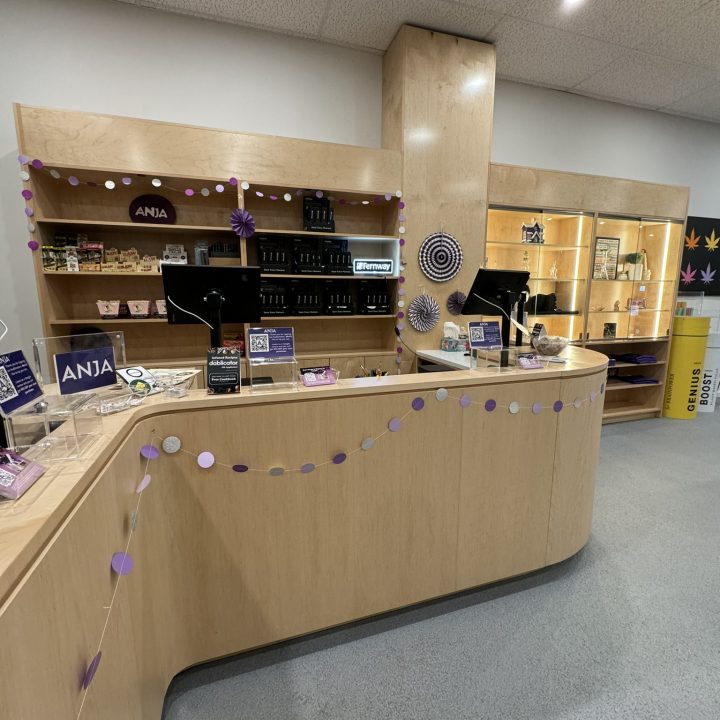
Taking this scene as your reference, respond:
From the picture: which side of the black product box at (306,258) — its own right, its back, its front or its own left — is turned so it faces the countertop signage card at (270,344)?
front

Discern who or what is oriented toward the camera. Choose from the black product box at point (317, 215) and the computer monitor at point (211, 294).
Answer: the black product box

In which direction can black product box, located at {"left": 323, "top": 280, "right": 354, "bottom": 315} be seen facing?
toward the camera

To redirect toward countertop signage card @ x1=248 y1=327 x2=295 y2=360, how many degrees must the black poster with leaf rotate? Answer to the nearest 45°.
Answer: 0° — it already faces it

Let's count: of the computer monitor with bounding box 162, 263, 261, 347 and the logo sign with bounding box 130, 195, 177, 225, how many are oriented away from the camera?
1

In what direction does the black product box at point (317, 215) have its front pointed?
toward the camera

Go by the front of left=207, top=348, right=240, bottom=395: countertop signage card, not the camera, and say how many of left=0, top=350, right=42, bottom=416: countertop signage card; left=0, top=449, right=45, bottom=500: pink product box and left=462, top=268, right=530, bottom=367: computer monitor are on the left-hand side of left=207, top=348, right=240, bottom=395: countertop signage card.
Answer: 1

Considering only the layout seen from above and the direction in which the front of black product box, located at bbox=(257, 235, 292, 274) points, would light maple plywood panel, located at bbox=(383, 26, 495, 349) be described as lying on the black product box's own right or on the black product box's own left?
on the black product box's own left

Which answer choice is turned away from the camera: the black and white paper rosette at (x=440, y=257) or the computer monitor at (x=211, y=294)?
the computer monitor

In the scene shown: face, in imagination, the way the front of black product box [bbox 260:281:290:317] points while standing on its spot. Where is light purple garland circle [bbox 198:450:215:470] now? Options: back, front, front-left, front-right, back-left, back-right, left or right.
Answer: front

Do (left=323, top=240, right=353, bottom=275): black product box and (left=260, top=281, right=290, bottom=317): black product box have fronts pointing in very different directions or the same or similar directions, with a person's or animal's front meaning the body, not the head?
same or similar directions

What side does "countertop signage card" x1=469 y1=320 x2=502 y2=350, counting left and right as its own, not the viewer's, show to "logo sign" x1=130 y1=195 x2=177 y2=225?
right

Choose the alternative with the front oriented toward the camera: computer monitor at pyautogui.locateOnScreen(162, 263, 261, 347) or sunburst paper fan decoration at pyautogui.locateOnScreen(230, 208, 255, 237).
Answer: the sunburst paper fan decoration

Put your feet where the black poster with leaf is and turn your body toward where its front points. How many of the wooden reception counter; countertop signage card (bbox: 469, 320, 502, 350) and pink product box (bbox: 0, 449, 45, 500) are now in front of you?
3
